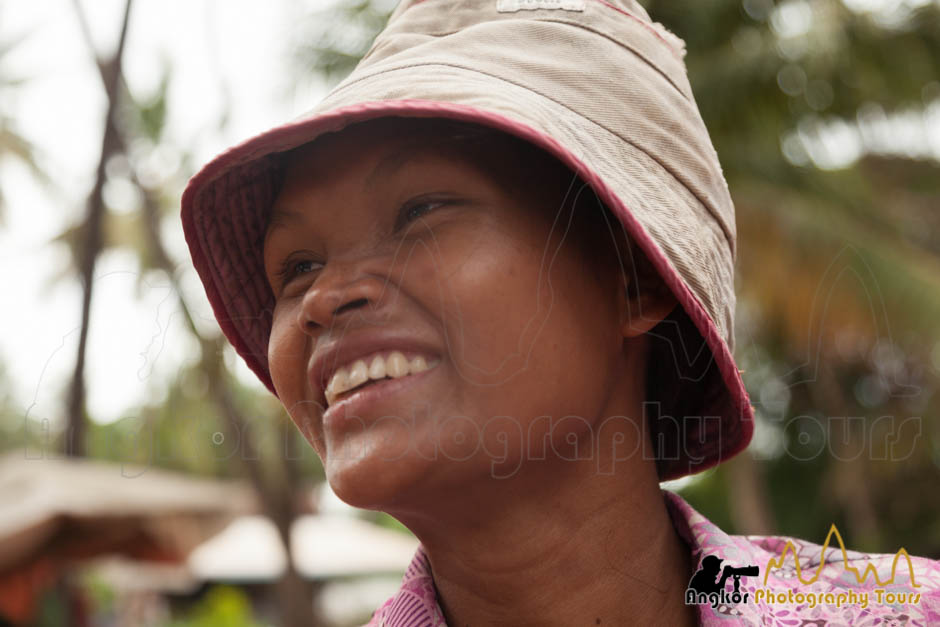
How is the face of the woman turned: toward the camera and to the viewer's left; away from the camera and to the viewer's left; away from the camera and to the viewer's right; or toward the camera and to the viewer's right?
toward the camera and to the viewer's left

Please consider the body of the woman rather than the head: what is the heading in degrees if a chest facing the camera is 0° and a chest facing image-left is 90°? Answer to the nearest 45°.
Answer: approximately 45°
